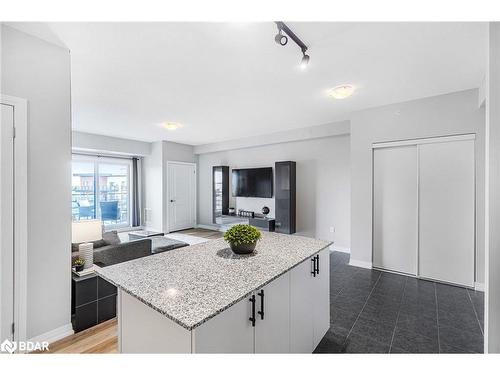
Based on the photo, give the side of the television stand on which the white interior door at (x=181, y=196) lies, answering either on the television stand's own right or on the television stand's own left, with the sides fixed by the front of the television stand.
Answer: on the television stand's own right

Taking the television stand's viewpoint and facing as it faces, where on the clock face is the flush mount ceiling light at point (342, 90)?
The flush mount ceiling light is roughly at 10 o'clock from the television stand.

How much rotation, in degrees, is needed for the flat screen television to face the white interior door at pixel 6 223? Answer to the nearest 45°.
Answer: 0° — it already faces it

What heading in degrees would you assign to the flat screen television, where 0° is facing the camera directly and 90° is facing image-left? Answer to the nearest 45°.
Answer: approximately 45°

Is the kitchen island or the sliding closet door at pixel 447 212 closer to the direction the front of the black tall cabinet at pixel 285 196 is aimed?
the kitchen island

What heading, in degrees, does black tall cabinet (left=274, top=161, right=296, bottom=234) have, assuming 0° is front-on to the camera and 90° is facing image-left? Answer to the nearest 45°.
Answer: approximately 45°

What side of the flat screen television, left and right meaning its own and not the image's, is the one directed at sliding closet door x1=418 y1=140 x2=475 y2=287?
left

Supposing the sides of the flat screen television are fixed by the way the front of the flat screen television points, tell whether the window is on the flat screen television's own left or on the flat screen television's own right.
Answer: on the flat screen television's own right

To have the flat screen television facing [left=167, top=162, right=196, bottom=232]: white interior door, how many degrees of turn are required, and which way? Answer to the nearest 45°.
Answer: approximately 90° to its right

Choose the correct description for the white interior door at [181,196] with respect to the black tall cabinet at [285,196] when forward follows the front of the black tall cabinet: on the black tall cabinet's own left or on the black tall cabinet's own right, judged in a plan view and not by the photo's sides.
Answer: on the black tall cabinet's own right

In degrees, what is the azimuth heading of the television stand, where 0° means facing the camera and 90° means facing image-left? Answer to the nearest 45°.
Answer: approximately 45°

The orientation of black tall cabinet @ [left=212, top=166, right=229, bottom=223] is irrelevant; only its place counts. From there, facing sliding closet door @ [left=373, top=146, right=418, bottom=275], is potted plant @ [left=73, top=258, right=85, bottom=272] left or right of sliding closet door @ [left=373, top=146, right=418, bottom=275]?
right
